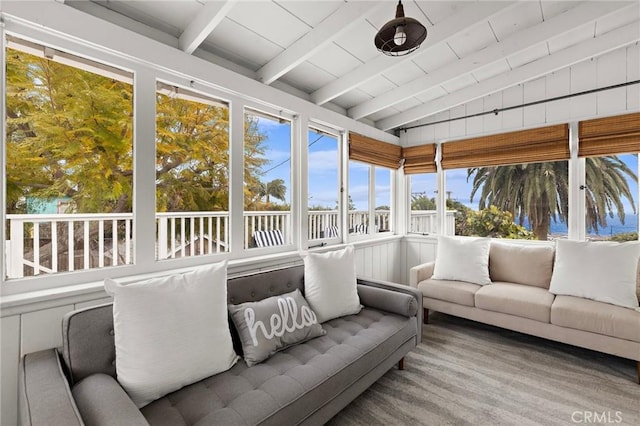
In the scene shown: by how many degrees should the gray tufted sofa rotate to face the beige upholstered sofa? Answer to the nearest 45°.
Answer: approximately 45° to its left

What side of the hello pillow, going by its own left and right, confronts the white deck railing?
back

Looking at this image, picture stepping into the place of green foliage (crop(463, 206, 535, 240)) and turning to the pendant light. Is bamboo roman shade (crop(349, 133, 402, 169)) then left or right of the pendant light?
right

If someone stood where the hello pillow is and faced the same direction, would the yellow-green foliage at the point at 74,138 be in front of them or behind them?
behind

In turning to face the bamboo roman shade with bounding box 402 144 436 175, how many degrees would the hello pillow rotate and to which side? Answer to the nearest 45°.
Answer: approximately 90° to its left

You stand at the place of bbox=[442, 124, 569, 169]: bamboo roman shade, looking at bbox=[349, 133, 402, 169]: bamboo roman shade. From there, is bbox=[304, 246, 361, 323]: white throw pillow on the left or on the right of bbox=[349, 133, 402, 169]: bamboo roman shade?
left

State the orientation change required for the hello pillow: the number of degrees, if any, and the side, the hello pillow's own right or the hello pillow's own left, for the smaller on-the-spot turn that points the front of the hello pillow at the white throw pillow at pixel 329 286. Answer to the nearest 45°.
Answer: approximately 90° to the hello pillow's own left

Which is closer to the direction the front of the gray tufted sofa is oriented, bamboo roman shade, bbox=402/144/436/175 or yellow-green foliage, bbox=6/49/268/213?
the bamboo roman shade

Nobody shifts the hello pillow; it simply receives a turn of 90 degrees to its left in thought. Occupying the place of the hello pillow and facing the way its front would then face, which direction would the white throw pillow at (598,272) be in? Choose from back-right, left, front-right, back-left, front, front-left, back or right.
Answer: front-right

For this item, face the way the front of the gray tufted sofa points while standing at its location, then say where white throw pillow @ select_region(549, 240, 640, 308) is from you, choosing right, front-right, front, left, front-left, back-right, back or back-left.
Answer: front-left

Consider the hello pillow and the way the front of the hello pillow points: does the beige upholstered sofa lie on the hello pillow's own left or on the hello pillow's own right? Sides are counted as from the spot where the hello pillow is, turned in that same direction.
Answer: on the hello pillow's own left

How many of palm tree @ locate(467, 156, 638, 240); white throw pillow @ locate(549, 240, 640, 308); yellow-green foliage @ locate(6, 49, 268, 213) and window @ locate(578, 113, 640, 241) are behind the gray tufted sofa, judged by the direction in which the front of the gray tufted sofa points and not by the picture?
1

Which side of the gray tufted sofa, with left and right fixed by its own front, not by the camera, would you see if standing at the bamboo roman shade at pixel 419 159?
left

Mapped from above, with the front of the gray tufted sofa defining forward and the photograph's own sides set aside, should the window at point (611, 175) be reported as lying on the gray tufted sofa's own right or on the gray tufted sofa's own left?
on the gray tufted sofa's own left

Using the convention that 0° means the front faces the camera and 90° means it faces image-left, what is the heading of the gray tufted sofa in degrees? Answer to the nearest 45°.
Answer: approximately 315°
